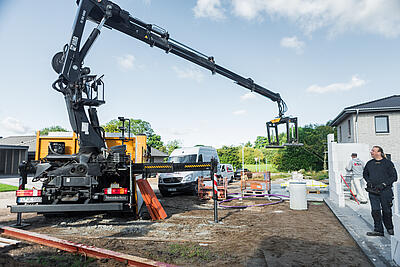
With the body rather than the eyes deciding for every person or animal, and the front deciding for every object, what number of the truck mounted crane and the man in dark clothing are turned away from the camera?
1

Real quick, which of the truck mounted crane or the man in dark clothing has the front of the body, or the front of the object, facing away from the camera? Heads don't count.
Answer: the truck mounted crane

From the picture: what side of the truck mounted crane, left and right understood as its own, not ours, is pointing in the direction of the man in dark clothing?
right

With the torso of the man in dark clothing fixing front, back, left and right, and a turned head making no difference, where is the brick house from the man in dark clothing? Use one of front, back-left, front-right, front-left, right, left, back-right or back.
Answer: back-right

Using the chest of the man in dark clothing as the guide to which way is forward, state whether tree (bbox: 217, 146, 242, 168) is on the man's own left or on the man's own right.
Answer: on the man's own right

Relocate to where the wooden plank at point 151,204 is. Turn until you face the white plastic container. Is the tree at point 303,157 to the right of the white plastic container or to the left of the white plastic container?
left

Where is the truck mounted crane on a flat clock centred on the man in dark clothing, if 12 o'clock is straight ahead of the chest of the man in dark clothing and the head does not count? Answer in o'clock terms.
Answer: The truck mounted crane is roughly at 1 o'clock from the man in dark clothing.

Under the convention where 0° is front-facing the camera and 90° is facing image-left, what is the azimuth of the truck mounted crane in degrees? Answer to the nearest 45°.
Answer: approximately 180°

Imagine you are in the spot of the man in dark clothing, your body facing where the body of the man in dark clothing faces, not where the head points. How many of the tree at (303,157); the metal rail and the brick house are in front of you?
1

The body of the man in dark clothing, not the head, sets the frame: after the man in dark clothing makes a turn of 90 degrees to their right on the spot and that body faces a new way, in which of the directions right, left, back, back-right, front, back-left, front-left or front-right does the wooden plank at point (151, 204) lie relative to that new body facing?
front-left

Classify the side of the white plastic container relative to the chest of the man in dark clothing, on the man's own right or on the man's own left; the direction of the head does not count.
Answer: on the man's own right

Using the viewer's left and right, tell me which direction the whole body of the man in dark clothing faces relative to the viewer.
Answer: facing the viewer and to the left of the viewer
